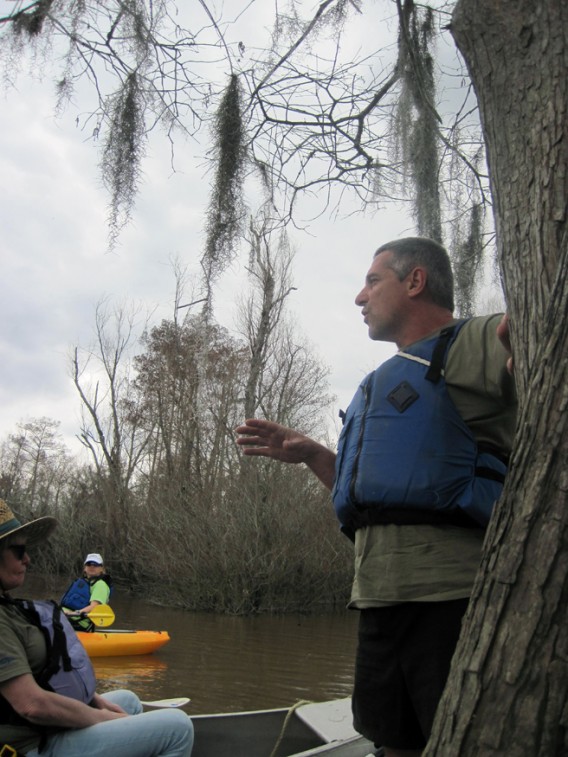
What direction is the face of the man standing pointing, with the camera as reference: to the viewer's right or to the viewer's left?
to the viewer's left

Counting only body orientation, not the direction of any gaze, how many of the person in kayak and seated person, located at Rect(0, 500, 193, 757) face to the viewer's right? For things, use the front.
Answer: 1

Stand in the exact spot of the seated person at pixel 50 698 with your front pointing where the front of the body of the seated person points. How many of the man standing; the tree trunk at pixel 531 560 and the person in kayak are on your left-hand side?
1

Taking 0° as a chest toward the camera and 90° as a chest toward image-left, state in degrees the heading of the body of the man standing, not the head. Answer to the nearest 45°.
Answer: approximately 45°

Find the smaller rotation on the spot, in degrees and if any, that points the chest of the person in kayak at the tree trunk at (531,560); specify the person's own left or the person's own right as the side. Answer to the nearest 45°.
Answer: approximately 45° to the person's own left

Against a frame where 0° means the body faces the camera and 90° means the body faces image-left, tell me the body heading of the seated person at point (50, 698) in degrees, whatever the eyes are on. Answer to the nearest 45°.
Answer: approximately 270°
